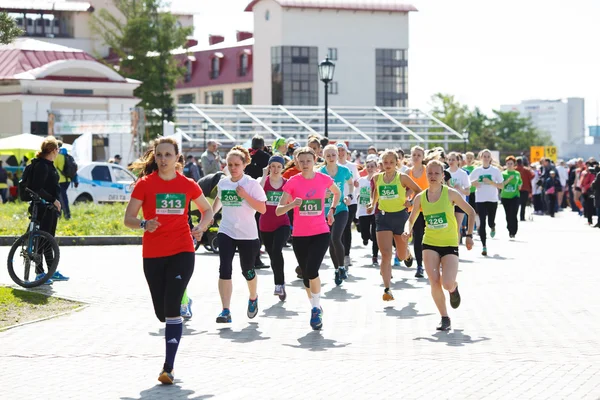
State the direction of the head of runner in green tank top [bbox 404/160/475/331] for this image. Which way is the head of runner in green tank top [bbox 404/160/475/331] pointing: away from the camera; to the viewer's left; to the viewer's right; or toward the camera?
toward the camera

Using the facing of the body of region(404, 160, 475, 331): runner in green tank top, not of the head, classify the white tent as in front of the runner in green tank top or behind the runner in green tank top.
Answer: behind

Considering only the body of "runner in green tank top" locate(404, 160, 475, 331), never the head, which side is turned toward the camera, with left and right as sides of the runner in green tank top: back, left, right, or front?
front

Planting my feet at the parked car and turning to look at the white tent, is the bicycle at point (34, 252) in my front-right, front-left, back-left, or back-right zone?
back-left

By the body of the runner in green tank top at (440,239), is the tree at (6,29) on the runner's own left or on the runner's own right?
on the runner's own right

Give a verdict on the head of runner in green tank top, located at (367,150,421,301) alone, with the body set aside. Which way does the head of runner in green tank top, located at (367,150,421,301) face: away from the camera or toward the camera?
toward the camera

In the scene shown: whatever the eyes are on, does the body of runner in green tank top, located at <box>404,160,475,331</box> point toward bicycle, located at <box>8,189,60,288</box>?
no

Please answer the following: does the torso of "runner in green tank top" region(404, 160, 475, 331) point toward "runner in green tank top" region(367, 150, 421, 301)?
no

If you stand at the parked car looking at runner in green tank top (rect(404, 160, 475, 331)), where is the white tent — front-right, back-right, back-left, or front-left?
back-right

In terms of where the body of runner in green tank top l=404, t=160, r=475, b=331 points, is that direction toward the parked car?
no
